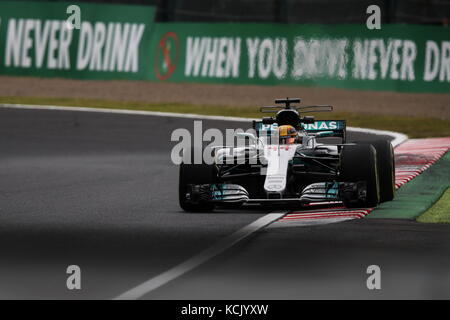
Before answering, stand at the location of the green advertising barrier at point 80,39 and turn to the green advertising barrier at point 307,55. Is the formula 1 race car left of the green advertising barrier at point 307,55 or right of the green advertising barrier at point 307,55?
right

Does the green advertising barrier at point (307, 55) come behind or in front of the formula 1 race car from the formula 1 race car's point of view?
behind

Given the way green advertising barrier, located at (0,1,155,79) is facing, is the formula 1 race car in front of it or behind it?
in front

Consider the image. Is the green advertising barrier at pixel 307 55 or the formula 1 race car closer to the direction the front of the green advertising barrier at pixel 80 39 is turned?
the formula 1 race car

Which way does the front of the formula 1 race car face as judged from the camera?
facing the viewer

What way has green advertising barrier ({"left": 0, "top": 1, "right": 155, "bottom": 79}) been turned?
toward the camera

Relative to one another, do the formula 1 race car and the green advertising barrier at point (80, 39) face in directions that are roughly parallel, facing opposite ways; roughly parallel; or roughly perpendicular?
roughly parallel

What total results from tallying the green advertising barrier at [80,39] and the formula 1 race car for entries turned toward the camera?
2

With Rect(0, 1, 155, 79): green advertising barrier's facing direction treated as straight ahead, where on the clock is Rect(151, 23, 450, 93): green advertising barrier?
Rect(151, 23, 450, 93): green advertising barrier is roughly at 10 o'clock from Rect(0, 1, 155, 79): green advertising barrier.

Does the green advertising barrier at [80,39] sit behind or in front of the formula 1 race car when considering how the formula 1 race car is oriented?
behind
